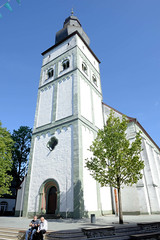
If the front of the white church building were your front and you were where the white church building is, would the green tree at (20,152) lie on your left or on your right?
on your right

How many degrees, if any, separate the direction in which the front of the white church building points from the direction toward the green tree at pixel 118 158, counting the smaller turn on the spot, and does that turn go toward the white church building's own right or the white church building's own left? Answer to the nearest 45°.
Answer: approximately 90° to the white church building's own left

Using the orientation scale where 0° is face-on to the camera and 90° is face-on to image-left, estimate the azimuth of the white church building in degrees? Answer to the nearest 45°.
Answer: approximately 45°
